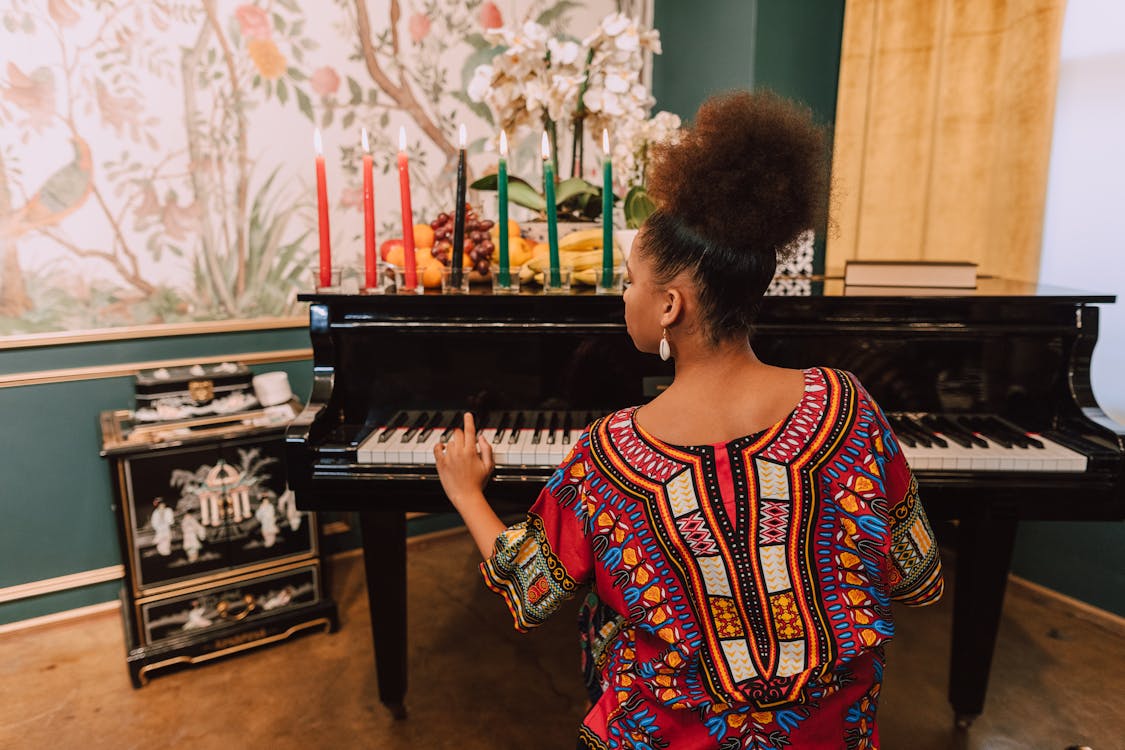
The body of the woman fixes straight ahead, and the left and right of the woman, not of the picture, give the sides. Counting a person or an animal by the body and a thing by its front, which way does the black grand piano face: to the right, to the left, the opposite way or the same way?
the opposite way

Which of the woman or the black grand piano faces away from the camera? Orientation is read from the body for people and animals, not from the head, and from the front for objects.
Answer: the woman

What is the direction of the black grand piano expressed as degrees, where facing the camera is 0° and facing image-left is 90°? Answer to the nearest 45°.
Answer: approximately 0°

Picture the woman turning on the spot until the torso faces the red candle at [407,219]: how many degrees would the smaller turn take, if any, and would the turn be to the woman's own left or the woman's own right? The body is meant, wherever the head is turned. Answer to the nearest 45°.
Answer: approximately 45° to the woman's own left

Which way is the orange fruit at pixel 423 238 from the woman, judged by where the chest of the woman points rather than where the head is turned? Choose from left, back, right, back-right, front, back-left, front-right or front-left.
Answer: front-left

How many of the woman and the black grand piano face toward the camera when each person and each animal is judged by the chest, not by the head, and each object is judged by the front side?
1

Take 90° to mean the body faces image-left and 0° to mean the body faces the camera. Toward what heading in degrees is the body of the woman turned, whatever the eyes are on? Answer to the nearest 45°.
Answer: approximately 180°

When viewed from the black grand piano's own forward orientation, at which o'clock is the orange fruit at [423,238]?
The orange fruit is roughly at 4 o'clock from the black grand piano.

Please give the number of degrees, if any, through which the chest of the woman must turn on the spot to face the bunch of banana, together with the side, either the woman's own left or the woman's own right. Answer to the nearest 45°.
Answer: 0° — they already face it

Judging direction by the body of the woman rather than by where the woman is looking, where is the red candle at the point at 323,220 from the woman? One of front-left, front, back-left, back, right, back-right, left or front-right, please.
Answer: front-left

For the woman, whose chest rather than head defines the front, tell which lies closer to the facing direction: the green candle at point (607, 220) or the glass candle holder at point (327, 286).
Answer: the green candle

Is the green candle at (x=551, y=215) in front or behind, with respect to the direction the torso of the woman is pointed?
in front

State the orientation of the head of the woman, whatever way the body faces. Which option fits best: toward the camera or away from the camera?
away from the camera
